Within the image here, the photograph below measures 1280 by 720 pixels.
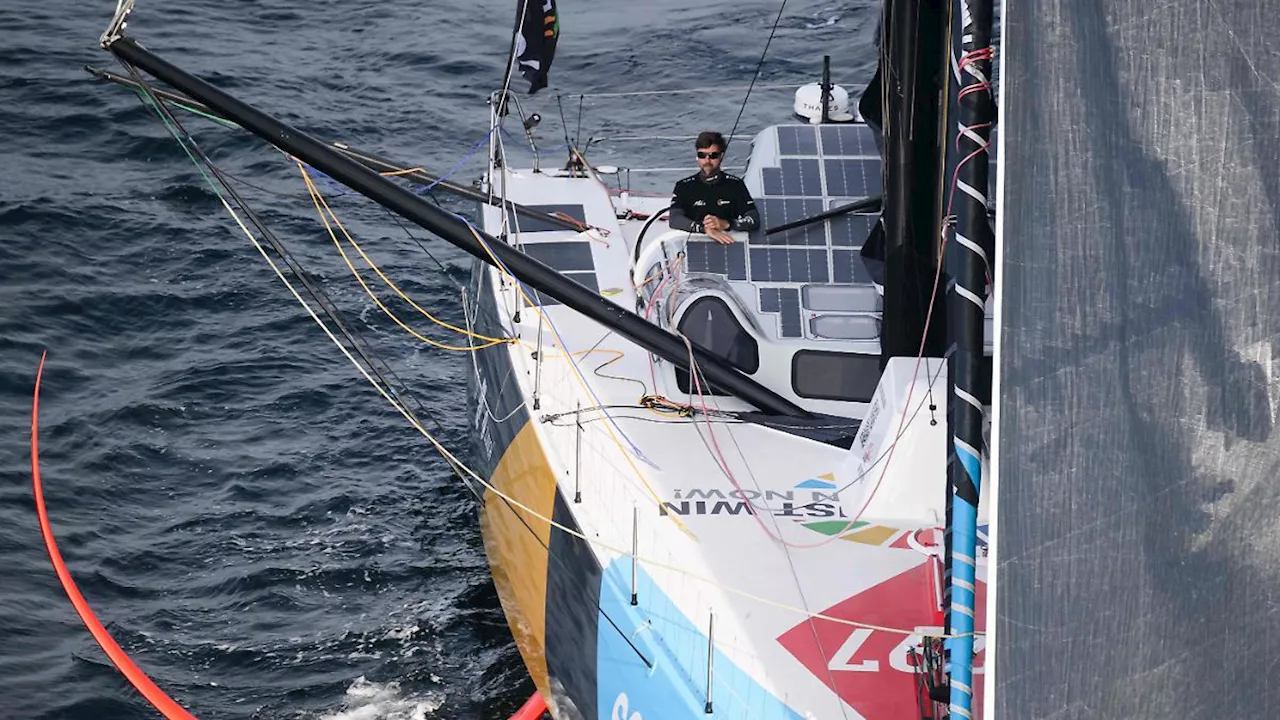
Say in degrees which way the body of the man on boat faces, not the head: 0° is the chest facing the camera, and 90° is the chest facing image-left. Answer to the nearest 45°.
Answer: approximately 0°

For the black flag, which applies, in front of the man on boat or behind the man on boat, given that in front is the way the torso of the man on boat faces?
behind
